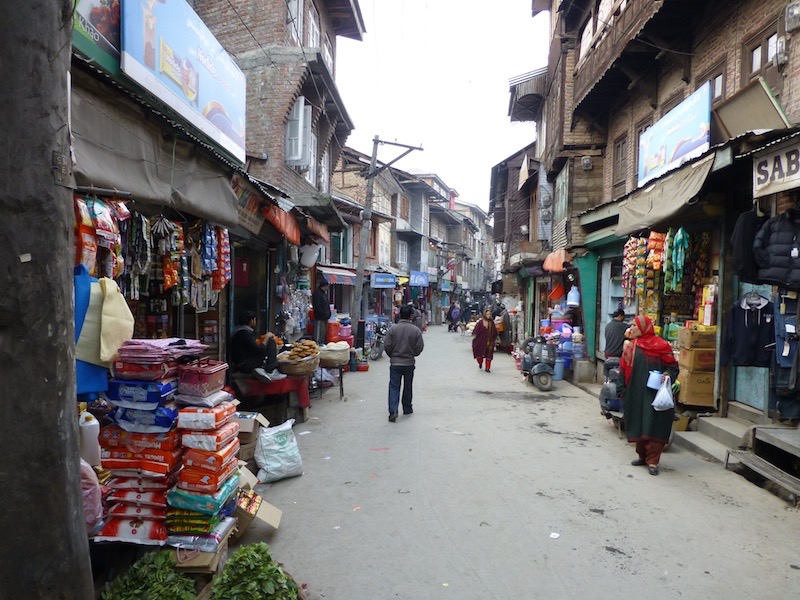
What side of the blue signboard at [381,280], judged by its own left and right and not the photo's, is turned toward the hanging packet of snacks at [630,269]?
front

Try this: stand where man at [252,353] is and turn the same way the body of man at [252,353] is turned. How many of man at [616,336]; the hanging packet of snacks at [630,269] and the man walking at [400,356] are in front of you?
3

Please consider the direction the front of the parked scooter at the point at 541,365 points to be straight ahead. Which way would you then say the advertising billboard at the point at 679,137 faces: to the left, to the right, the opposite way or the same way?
to the right

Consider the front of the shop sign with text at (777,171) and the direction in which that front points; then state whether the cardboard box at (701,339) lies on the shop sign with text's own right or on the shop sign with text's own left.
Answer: on the shop sign with text's own right

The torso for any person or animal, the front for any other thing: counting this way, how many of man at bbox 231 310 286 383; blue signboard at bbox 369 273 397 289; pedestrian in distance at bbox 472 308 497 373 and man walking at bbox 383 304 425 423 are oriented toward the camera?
2

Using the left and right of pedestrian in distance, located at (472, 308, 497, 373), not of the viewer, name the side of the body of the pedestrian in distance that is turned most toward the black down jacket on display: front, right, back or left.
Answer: front

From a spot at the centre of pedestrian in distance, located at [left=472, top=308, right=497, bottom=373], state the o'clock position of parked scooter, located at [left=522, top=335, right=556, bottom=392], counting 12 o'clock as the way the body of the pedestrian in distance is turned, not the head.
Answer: The parked scooter is roughly at 11 o'clock from the pedestrian in distance.

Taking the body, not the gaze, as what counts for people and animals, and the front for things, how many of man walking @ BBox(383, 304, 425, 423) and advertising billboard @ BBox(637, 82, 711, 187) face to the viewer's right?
0

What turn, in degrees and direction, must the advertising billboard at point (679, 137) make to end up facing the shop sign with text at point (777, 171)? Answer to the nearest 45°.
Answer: approximately 45° to its left

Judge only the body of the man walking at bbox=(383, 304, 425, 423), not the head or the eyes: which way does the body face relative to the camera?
away from the camera

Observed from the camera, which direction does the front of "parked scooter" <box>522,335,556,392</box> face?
facing the viewer and to the right of the viewer
